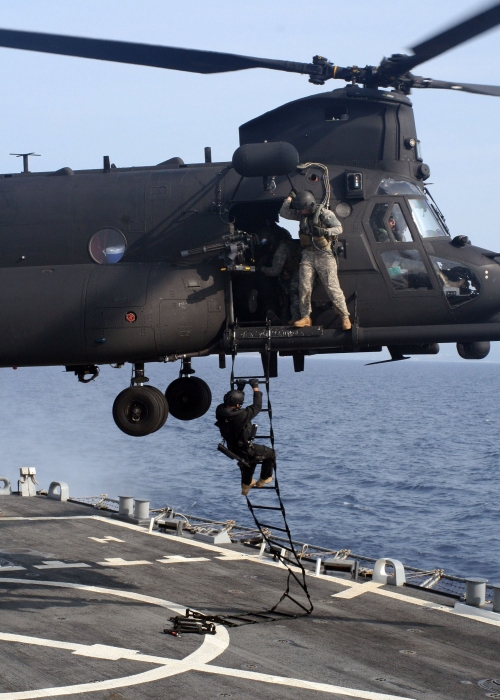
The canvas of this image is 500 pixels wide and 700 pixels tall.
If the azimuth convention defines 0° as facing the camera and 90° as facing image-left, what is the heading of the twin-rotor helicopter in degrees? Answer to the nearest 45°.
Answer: approximately 270°
